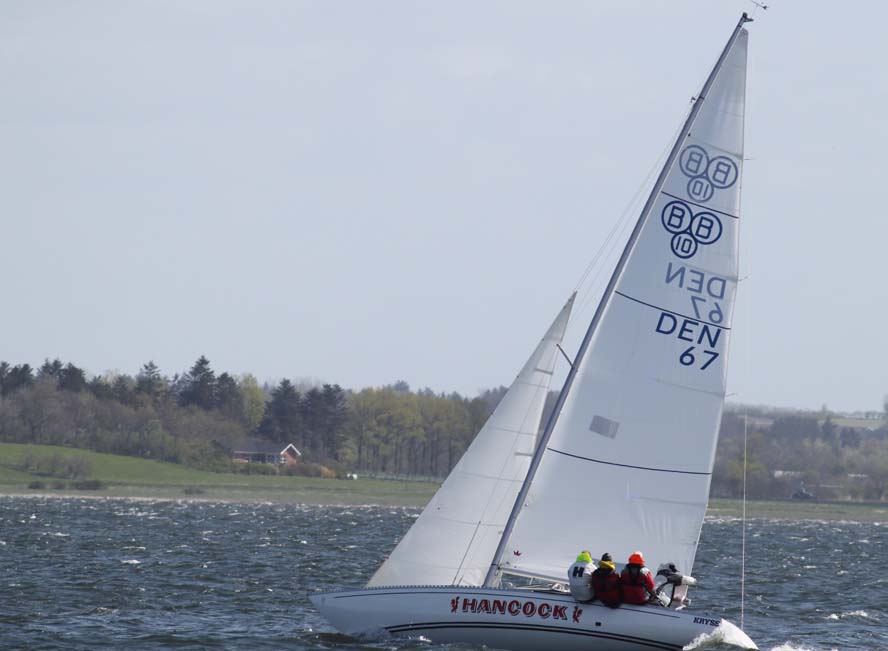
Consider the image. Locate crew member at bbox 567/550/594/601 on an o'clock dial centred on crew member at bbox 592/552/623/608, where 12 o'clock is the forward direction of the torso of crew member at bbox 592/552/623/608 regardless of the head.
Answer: crew member at bbox 567/550/594/601 is roughly at 9 o'clock from crew member at bbox 592/552/623/608.

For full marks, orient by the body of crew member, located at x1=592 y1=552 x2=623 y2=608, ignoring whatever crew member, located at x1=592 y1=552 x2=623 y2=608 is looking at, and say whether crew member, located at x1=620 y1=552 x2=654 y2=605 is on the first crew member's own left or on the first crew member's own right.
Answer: on the first crew member's own right

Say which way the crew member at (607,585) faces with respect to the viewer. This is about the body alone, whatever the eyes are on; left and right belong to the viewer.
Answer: facing away from the viewer
